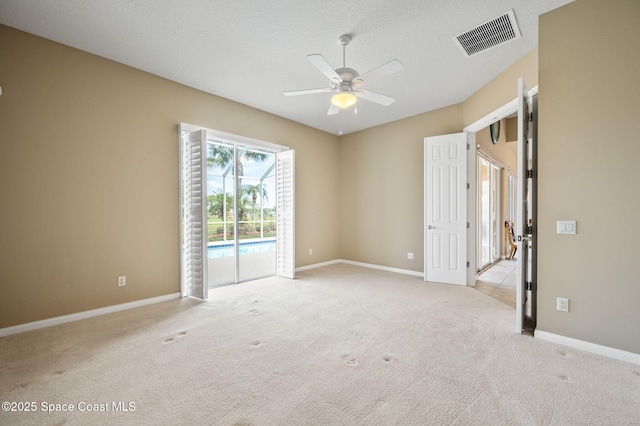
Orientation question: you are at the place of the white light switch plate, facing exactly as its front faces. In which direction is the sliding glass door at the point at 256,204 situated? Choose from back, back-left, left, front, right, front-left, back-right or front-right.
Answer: right

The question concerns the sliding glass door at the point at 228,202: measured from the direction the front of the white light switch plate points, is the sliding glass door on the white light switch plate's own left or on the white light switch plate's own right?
on the white light switch plate's own right

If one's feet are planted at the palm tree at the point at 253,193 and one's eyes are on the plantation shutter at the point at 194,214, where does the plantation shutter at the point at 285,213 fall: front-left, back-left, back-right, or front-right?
front-left

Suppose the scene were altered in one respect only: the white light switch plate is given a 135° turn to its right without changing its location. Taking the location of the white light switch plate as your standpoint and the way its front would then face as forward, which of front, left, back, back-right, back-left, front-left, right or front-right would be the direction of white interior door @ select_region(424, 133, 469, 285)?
front

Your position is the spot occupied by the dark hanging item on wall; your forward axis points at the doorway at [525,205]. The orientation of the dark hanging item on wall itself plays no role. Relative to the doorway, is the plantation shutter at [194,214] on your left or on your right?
right

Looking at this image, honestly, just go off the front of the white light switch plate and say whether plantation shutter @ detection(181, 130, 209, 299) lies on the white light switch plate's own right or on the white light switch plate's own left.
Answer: on the white light switch plate's own right

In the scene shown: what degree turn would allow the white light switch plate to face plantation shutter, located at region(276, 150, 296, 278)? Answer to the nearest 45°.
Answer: approximately 90° to its right

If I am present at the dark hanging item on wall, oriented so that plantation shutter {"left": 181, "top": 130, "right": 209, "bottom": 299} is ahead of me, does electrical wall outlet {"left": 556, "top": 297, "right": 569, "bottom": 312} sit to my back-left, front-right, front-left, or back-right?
front-left

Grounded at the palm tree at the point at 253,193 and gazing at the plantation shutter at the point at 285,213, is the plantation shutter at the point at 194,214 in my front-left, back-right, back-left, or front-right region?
front-right

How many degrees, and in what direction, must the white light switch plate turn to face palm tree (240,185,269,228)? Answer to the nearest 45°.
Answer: approximately 90° to its right

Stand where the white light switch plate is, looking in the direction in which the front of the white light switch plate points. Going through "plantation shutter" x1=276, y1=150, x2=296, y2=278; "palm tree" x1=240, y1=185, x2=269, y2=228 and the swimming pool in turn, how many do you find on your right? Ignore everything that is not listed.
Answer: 3

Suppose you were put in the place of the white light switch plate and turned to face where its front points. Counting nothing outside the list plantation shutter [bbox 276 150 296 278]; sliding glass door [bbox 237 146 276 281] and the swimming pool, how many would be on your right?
3
